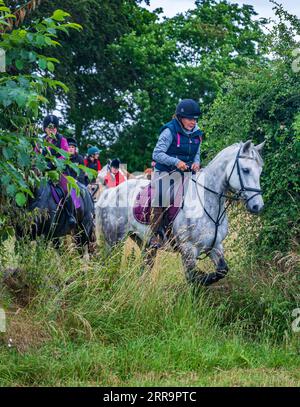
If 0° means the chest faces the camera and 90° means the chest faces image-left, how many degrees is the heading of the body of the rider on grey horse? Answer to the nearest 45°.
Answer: approximately 315°

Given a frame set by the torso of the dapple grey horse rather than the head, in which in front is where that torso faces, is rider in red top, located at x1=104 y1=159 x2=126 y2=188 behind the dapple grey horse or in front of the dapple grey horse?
behind

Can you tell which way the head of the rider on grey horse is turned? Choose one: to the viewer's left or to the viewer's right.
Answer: to the viewer's right

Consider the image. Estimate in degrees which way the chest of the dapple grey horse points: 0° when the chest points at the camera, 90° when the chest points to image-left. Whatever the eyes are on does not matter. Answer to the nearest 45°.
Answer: approximately 315°

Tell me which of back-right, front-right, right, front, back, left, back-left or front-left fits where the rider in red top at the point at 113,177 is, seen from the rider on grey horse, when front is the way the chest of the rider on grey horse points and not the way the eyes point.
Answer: back-left
